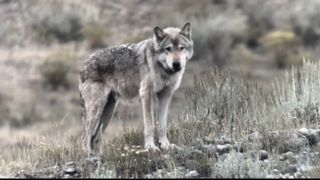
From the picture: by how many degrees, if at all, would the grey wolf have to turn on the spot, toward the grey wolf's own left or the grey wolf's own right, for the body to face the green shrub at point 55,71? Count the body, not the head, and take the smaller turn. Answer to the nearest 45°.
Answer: approximately 135° to the grey wolf's own left

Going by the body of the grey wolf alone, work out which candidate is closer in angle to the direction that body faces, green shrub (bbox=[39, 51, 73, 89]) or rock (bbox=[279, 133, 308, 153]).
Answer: the rock

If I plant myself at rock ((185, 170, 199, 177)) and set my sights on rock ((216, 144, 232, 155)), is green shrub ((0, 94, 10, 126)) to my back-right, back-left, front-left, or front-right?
front-left

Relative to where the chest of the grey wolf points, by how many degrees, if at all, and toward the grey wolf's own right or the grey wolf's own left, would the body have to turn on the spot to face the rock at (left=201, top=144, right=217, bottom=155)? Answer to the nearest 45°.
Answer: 0° — it already faces it

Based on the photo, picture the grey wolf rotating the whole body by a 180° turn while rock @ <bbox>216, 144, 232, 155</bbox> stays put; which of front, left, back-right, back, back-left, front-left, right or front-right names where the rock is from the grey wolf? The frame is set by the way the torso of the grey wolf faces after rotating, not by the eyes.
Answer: back

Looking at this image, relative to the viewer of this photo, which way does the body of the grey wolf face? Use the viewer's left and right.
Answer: facing the viewer and to the right of the viewer

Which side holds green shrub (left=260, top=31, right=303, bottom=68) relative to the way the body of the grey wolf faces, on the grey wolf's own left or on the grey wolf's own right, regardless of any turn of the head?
on the grey wolf's own left

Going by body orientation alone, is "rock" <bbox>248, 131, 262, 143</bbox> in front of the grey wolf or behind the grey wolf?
in front

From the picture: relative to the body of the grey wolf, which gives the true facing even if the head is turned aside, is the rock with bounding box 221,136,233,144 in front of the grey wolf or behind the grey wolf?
in front

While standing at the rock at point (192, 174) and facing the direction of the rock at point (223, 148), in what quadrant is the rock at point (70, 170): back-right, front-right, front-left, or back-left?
back-left

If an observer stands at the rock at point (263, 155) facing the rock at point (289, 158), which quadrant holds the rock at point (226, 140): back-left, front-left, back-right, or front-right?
back-left
